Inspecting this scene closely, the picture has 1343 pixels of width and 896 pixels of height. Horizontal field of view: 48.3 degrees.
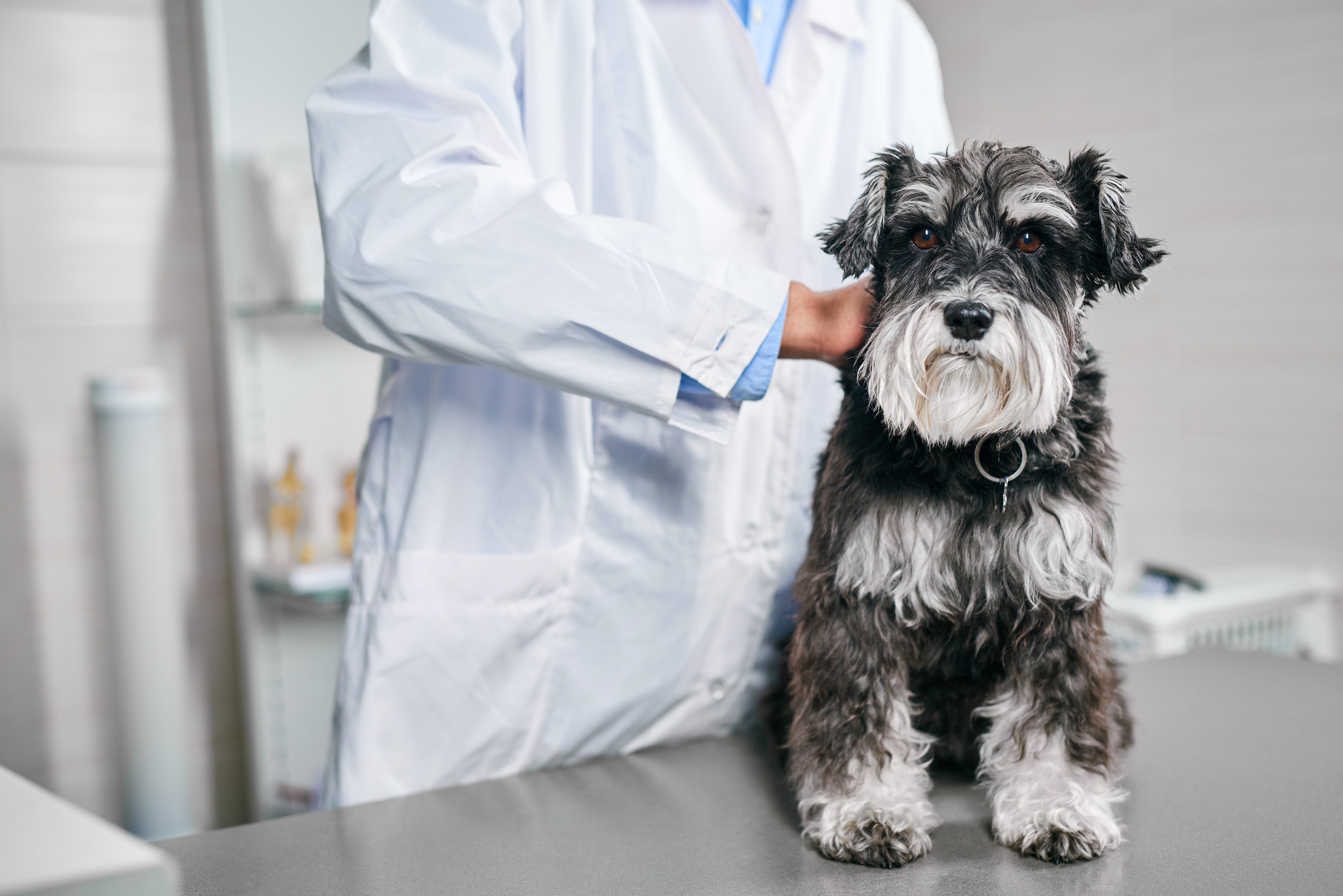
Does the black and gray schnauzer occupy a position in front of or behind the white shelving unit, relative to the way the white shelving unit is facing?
in front

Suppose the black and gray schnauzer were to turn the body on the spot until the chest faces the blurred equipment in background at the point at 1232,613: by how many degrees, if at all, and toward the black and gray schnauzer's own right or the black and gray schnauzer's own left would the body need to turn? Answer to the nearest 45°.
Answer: approximately 180°

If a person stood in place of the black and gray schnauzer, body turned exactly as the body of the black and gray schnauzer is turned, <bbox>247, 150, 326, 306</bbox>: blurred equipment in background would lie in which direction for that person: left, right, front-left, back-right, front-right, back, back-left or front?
back-right

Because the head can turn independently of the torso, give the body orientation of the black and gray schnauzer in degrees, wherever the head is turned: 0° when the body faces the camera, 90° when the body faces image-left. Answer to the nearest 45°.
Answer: approximately 0°

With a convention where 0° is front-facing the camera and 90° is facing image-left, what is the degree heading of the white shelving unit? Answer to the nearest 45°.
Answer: approximately 0°

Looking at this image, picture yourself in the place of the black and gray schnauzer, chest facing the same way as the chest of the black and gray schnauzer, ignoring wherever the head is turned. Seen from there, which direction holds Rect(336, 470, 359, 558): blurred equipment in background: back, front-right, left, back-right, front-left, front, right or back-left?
back-right

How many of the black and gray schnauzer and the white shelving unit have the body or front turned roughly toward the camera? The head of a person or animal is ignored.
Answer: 2

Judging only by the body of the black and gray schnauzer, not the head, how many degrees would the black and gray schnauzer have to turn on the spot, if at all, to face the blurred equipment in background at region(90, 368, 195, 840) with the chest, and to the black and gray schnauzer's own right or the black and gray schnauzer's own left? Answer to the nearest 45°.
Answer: approximately 135° to the black and gray schnauzer's own right

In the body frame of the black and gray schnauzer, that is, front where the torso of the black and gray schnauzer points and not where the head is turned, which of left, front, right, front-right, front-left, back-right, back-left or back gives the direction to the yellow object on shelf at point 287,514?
back-right
